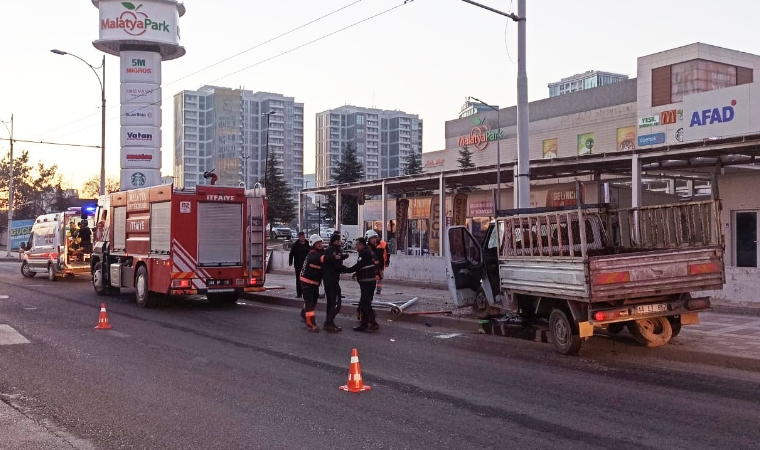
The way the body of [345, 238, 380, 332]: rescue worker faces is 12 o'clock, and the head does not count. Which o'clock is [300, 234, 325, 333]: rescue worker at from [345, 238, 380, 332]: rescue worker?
[300, 234, 325, 333]: rescue worker is roughly at 12 o'clock from [345, 238, 380, 332]: rescue worker.

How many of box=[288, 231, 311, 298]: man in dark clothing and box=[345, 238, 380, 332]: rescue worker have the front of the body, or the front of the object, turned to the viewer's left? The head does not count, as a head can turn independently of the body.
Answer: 1

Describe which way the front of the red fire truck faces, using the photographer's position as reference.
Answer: facing away from the viewer and to the left of the viewer

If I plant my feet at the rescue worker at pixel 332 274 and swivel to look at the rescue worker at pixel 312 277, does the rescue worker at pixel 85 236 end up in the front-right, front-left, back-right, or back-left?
front-right

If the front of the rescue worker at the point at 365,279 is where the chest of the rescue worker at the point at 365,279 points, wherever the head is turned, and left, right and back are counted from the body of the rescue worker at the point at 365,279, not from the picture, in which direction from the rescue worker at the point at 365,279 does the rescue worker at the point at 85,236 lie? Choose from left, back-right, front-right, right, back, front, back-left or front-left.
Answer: front-right

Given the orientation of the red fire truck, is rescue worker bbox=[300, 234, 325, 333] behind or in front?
behind

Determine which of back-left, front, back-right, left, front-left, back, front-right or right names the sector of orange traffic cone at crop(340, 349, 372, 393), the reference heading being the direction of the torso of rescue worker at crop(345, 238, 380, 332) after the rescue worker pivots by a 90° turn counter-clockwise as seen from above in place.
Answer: front

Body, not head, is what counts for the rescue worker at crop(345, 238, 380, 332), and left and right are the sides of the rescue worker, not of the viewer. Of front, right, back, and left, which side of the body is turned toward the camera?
left

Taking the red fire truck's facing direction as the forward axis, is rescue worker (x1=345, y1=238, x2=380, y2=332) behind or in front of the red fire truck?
behind

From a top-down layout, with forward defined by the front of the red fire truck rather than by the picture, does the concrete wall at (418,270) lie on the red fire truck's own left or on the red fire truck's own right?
on the red fire truck's own right

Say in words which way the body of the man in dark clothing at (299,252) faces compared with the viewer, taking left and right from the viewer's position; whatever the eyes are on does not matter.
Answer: facing the viewer and to the right of the viewer

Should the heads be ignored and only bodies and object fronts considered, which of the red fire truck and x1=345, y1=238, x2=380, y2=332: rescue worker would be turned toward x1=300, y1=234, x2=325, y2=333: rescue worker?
x1=345, y1=238, x2=380, y2=332: rescue worker

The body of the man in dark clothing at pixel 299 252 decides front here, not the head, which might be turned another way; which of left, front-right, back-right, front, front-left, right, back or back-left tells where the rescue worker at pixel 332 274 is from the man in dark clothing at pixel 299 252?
front-right

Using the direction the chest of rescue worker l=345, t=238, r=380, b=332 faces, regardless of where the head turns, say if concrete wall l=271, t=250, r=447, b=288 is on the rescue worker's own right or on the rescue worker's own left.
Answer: on the rescue worker's own right

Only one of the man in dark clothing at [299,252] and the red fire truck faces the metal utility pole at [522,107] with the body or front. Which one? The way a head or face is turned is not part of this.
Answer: the man in dark clothing

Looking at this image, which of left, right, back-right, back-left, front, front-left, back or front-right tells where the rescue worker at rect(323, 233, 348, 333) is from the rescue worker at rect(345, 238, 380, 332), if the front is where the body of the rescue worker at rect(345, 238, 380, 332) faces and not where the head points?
front

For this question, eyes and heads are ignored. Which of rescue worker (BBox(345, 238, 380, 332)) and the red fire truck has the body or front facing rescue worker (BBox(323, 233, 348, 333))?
rescue worker (BBox(345, 238, 380, 332))
